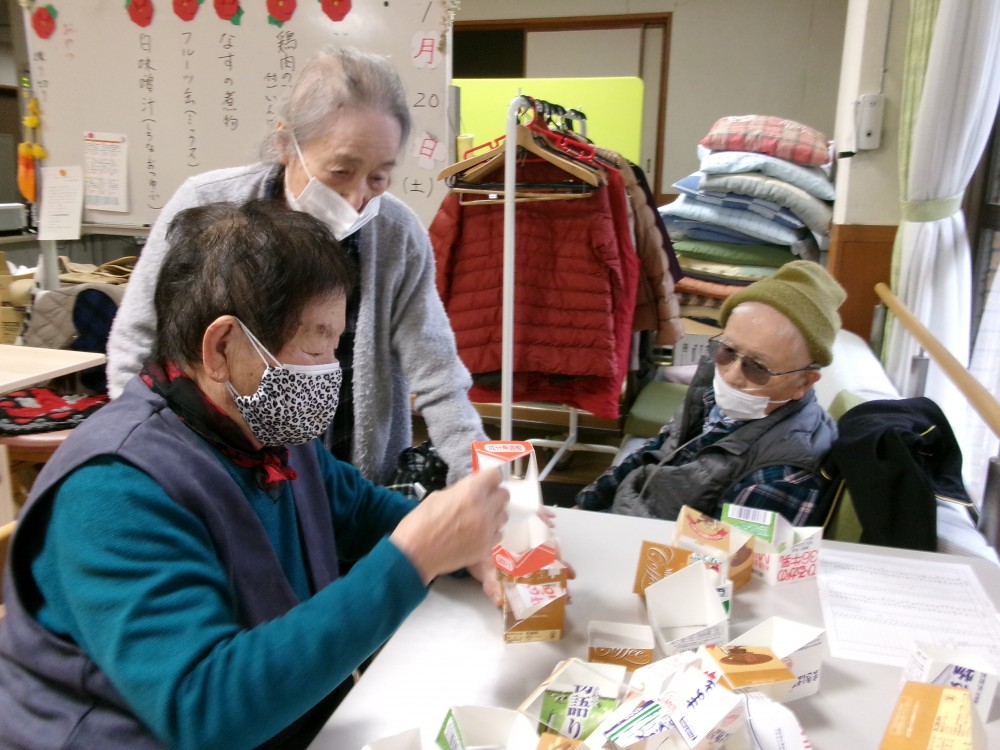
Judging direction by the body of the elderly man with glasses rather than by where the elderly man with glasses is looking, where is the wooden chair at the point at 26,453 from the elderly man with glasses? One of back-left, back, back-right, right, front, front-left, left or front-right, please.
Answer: front-right

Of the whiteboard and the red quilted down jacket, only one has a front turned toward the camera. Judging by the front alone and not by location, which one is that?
the whiteboard

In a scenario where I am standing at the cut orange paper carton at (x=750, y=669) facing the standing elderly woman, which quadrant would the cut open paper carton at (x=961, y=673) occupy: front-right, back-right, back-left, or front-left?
back-right

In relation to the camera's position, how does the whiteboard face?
facing the viewer

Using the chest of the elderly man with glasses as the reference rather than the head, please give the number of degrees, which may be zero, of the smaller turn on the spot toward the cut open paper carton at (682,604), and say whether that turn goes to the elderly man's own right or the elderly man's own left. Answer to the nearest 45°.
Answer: approximately 45° to the elderly man's own left

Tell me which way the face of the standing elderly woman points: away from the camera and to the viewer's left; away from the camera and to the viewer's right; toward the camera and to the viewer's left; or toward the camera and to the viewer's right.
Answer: toward the camera and to the viewer's right

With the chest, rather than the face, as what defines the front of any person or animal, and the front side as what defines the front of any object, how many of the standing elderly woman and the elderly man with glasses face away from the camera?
0

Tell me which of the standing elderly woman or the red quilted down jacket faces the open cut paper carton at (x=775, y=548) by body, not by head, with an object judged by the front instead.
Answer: the standing elderly woman

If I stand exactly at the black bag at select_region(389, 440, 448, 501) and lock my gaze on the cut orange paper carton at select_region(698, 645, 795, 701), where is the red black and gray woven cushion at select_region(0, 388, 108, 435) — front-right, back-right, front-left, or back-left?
back-right

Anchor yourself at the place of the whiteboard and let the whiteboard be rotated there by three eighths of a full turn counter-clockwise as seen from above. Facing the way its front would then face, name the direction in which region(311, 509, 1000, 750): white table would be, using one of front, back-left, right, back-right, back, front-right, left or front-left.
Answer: back-right

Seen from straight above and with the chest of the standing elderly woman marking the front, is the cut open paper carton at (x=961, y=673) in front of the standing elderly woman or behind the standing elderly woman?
in front

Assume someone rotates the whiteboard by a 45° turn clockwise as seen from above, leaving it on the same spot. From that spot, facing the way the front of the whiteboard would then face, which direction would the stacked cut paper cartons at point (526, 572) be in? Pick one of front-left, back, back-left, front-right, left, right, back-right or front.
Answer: front-left

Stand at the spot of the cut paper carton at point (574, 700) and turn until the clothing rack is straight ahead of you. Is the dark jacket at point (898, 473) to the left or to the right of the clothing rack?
right

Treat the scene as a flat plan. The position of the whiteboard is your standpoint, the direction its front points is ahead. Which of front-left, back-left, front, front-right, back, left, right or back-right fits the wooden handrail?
front-left
